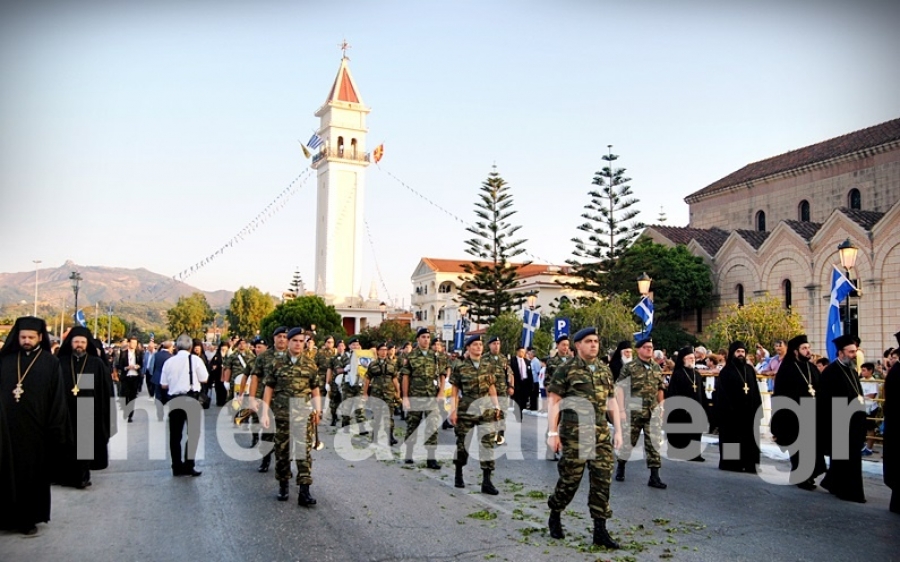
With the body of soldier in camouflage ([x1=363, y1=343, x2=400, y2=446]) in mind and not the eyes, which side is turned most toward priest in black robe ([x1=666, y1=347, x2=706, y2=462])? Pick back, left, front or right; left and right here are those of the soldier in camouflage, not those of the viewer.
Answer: left

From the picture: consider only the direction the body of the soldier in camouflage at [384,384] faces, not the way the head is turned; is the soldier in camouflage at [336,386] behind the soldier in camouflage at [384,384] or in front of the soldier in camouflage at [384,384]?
behind

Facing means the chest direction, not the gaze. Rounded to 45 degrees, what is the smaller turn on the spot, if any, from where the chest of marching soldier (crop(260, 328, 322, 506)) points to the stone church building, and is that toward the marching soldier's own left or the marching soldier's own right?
approximately 135° to the marching soldier's own left

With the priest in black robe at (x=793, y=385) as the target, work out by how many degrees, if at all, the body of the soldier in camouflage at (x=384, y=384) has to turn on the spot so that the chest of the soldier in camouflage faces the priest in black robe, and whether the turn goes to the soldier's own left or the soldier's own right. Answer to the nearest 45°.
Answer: approximately 45° to the soldier's own left

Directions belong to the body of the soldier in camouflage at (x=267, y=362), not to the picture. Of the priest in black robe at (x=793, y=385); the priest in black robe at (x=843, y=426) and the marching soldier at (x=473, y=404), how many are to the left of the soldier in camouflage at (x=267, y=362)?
3

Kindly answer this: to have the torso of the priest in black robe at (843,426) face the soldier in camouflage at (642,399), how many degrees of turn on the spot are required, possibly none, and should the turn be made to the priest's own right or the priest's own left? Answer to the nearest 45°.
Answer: approximately 135° to the priest's own right

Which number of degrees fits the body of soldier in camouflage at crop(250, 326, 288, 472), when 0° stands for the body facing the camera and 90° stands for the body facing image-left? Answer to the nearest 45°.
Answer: approximately 0°

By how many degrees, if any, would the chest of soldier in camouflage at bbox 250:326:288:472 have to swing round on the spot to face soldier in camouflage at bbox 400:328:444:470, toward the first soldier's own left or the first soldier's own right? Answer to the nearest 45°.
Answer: approximately 135° to the first soldier's own left
